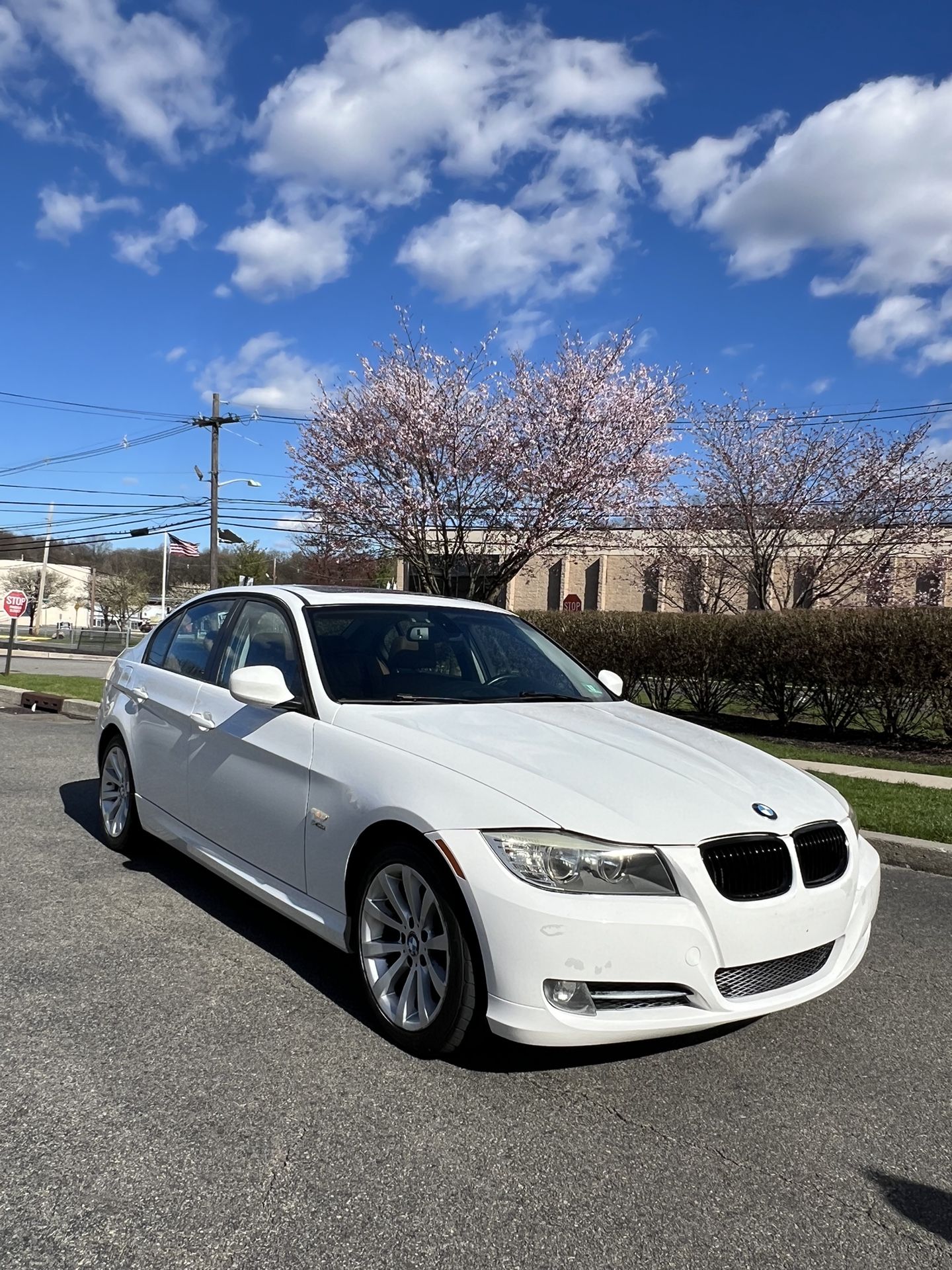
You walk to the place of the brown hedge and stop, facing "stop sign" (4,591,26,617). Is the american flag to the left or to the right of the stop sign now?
right

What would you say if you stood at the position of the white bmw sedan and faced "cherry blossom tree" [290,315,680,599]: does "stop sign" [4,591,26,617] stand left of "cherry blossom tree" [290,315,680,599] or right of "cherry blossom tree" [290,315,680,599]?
left

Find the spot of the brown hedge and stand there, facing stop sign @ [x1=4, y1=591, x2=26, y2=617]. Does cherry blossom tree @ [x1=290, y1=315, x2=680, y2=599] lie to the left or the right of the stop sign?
right

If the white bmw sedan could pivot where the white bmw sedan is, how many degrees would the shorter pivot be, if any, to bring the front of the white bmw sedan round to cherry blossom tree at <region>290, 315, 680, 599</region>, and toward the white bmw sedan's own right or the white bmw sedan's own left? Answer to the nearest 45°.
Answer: approximately 135° to the white bmw sedan's own left

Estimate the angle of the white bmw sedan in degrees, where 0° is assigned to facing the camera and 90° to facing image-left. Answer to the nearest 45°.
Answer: approximately 315°

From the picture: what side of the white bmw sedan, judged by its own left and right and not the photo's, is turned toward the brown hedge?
left

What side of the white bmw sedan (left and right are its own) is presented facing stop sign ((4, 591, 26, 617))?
back

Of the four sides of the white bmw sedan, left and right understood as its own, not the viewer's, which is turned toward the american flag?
back
